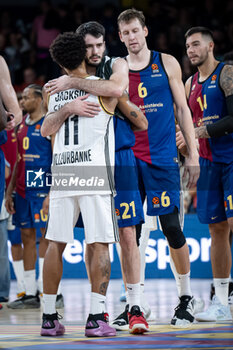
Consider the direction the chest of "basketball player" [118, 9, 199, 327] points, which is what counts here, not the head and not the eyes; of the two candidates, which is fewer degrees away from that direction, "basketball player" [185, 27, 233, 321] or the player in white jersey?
the player in white jersey

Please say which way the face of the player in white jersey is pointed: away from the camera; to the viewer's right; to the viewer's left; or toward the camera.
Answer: away from the camera

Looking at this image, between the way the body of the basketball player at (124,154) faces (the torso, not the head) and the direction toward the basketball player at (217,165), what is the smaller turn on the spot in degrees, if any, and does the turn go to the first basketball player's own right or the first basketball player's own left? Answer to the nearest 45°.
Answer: approximately 135° to the first basketball player's own left

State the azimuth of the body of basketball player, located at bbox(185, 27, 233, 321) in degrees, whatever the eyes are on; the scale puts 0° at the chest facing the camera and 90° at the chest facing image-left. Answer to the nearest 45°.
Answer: approximately 45°

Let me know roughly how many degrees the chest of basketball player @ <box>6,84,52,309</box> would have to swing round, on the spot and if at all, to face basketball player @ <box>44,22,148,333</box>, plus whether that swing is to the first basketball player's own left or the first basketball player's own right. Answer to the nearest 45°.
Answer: approximately 45° to the first basketball player's own left
